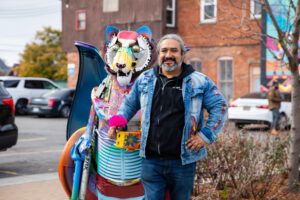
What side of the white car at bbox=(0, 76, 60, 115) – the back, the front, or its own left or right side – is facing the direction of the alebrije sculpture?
right

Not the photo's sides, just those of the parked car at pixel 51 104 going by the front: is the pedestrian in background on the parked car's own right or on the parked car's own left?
on the parked car's own right

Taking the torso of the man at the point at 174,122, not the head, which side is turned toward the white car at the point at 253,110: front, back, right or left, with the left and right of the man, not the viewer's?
back

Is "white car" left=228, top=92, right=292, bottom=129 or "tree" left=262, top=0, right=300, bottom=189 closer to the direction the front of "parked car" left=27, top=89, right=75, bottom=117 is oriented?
the white car

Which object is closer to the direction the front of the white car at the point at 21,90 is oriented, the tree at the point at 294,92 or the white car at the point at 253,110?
the white car
